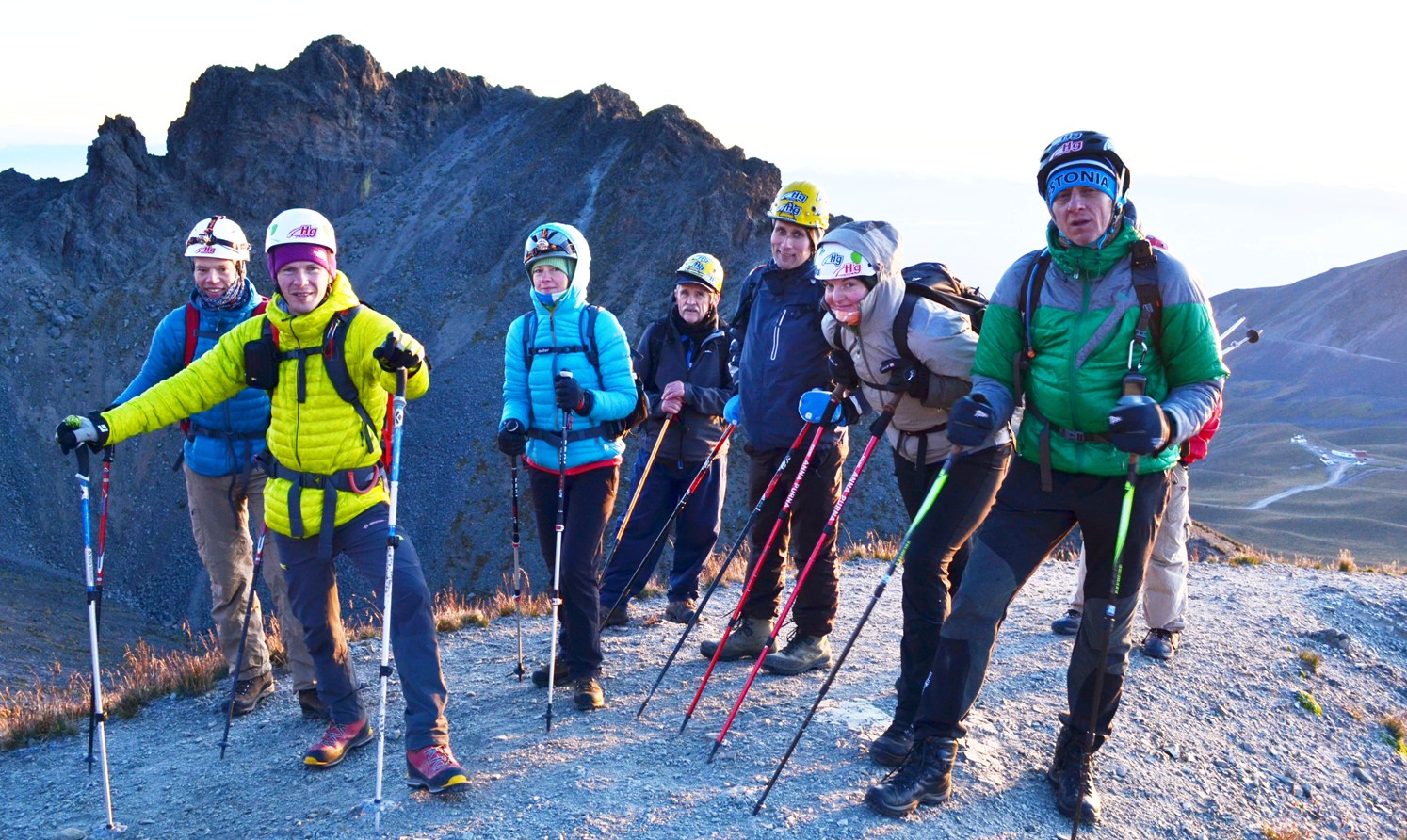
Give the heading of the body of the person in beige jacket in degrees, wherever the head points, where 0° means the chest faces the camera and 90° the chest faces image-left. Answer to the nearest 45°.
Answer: approximately 45°

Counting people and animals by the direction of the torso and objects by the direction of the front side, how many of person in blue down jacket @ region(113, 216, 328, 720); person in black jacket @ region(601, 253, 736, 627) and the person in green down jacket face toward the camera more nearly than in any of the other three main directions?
3

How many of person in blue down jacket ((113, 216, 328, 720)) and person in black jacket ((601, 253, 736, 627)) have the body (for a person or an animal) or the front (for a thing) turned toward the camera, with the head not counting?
2

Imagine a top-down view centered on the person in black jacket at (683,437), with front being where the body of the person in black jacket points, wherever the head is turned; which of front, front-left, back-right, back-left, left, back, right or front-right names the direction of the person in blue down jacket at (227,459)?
front-right

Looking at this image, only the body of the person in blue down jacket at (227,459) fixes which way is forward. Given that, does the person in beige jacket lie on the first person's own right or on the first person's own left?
on the first person's own left

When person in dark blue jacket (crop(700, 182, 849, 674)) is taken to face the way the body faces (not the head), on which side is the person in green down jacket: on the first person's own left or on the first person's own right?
on the first person's own left

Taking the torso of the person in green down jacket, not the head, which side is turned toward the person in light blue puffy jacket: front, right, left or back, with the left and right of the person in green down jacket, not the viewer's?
right

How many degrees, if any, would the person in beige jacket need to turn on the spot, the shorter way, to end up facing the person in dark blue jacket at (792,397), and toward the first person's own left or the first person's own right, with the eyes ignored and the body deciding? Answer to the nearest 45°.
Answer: approximately 90° to the first person's own right

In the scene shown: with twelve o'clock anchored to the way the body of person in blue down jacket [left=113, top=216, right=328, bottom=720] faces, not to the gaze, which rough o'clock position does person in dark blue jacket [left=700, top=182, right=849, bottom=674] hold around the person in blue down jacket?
The person in dark blue jacket is roughly at 10 o'clock from the person in blue down jacket.

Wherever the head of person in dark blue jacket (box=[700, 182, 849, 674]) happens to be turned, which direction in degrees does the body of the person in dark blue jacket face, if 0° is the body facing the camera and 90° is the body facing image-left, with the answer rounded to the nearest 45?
approximately 45°

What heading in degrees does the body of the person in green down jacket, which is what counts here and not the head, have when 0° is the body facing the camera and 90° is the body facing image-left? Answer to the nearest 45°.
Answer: approximately 0°
